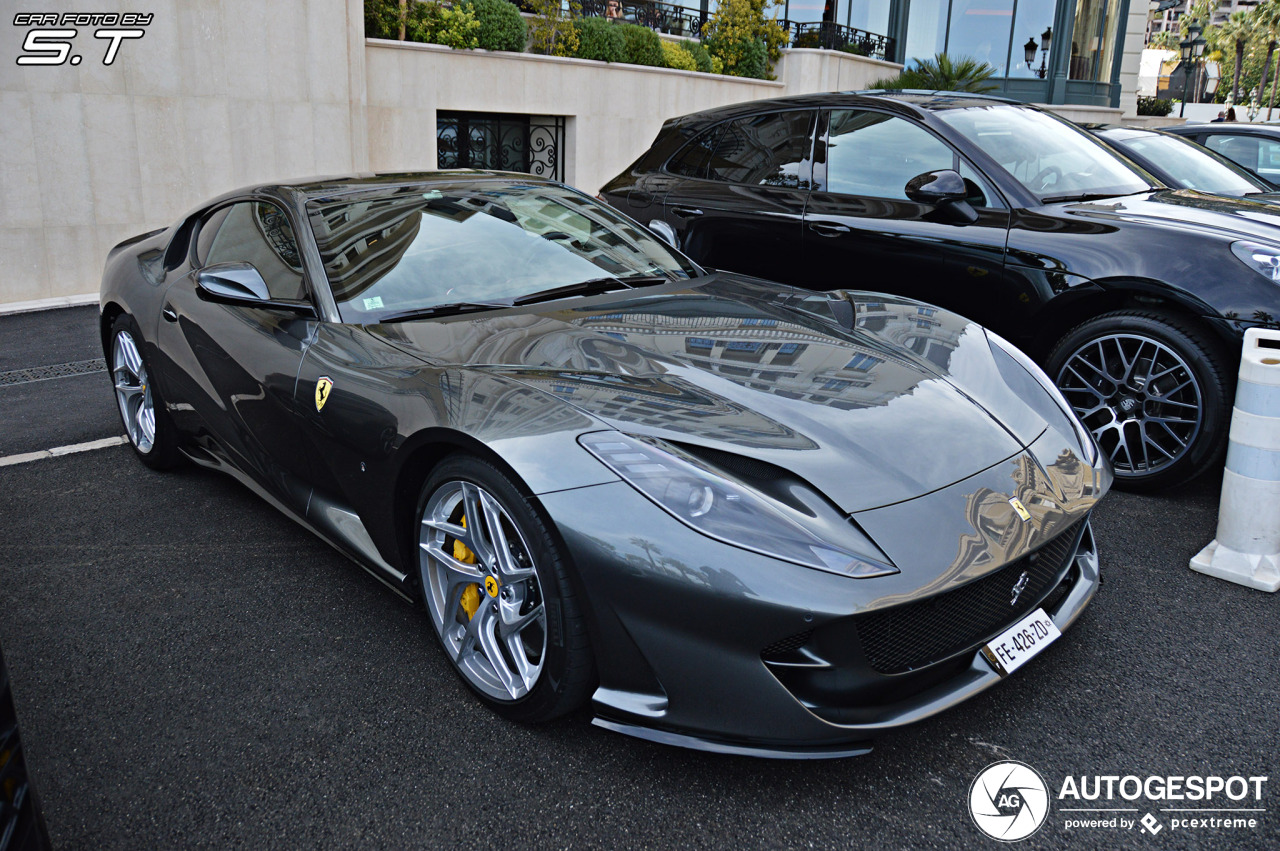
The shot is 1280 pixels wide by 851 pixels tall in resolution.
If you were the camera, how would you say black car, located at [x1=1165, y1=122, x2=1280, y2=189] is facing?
facing to the right of the viewer

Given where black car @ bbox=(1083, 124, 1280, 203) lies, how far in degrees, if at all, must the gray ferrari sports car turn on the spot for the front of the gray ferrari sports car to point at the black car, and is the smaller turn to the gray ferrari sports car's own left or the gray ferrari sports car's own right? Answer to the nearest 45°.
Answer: approximately 90° to the gray ferrari sports car's own left

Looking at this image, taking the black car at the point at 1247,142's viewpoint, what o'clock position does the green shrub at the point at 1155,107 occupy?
The green shrub is roughly at 9 o'clock from the black car.

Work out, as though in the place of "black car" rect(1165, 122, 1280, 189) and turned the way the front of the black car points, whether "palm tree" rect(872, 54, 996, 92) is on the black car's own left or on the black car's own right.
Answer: on the black car's own left

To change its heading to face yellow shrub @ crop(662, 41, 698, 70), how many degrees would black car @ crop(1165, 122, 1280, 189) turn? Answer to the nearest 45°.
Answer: approximately 135° to its left

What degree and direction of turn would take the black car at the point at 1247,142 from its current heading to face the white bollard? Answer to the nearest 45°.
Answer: approximately 90° to its right

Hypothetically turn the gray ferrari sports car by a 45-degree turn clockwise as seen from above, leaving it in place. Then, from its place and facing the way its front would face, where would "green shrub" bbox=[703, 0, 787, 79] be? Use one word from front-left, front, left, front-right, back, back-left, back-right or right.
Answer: back

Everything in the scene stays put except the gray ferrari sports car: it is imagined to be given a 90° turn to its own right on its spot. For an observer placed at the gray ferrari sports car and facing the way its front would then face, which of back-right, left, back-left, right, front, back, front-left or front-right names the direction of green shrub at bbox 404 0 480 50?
back-right

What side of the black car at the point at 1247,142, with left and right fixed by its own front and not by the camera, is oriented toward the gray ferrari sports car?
right

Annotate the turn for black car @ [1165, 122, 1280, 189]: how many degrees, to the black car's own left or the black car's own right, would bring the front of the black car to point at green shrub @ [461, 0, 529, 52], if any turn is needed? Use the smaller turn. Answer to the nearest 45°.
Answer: approximately 180°

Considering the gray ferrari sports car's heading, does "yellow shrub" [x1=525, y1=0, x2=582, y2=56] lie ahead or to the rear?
to the rear

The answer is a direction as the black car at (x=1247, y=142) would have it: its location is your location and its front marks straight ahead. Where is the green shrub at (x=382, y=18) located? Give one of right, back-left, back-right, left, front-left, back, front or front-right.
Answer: back

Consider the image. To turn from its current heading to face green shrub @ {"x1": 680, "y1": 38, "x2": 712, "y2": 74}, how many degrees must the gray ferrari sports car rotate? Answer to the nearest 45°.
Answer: approximately 135° to its left

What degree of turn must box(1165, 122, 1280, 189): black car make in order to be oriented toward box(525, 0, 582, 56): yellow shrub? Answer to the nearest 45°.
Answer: approximately 180°
